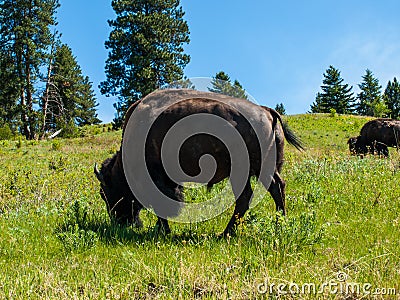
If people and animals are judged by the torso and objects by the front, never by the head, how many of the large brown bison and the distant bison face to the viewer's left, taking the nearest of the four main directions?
2

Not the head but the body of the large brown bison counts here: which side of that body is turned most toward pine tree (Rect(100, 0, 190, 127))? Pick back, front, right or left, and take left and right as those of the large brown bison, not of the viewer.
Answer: right

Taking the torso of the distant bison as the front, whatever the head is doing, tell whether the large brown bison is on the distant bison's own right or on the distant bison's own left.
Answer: on the distant bison's own left

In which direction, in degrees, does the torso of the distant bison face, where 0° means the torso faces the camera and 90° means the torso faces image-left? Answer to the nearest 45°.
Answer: approximately 90°

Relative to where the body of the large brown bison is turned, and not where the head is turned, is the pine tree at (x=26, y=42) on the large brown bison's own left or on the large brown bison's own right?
on the large brown bison's own right

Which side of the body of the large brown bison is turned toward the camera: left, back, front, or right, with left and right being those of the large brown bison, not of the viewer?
left
